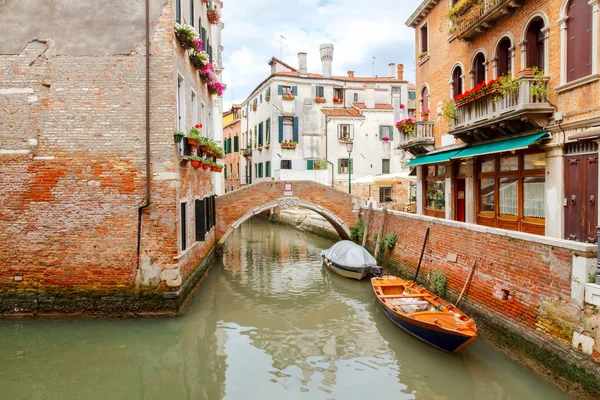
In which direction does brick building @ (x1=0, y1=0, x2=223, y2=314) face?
to the viewer's right

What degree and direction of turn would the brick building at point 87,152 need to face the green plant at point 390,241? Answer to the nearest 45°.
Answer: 0° — it already faces it

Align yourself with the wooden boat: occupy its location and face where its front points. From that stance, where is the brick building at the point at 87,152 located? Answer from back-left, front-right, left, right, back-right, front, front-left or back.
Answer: back-right

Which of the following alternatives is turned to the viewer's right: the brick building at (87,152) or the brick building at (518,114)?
the brick building at (87,152)

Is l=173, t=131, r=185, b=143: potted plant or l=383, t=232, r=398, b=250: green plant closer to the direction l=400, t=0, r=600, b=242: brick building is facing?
the potted plant

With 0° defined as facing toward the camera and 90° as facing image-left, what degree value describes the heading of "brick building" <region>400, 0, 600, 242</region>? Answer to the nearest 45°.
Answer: approximately 45°

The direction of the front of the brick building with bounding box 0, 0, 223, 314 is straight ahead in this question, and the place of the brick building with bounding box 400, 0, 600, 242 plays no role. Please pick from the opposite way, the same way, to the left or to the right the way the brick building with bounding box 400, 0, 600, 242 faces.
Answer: the opposite way

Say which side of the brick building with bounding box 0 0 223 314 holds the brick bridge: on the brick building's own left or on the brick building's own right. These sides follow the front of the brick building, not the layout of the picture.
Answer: on the brick building's own left

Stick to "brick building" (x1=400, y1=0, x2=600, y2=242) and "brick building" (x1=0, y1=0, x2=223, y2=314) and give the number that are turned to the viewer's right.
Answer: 1

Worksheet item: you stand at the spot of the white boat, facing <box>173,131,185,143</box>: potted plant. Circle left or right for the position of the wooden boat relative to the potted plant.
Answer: left

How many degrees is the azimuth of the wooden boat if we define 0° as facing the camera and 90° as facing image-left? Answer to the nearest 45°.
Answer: approximately 315°

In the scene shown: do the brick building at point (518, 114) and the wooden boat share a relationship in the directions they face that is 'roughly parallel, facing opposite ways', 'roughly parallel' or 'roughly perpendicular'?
roughly perpendicular

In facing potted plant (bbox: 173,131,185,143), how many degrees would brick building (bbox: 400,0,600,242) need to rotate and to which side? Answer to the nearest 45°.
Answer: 0° — it already faces it
